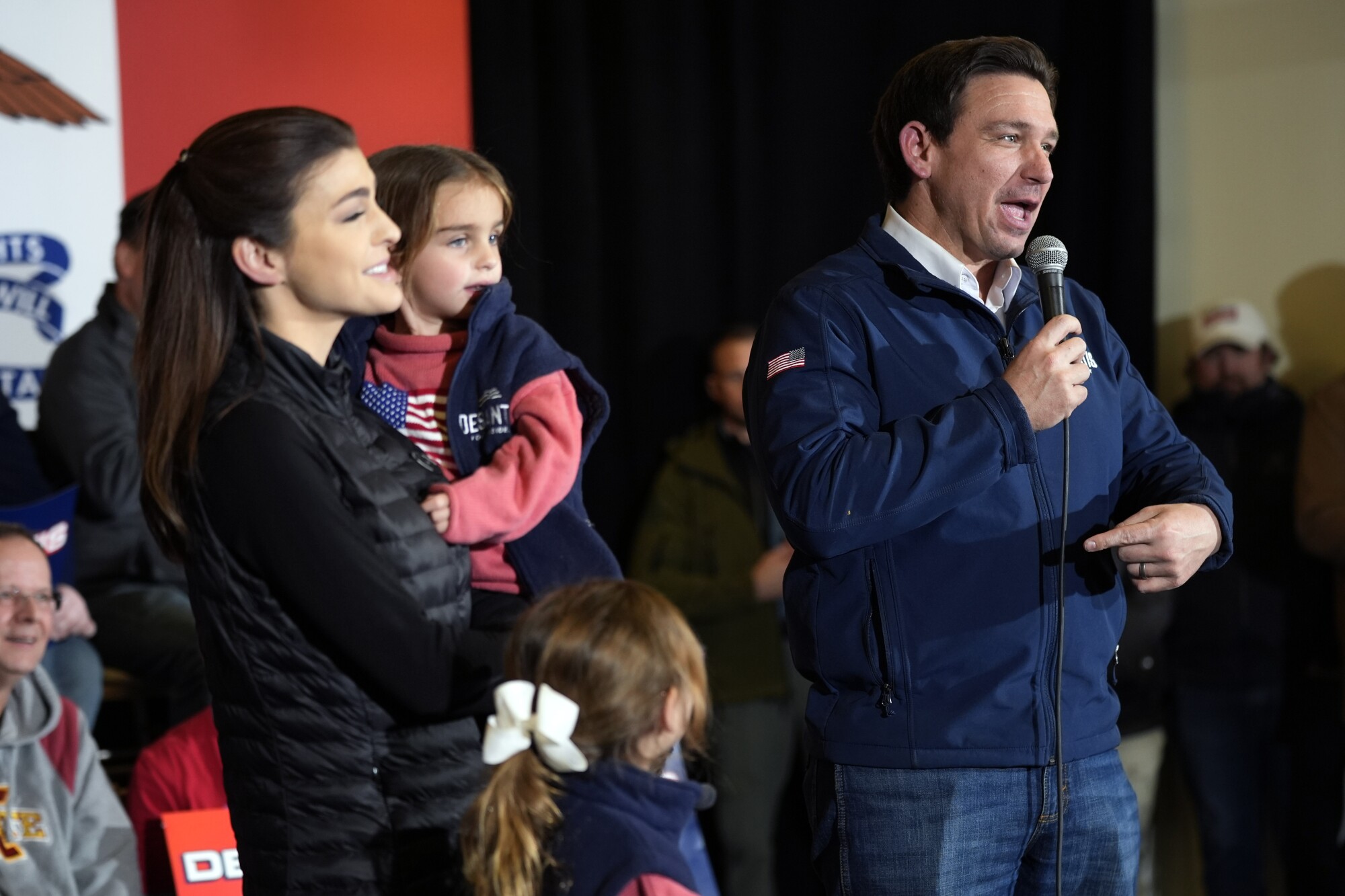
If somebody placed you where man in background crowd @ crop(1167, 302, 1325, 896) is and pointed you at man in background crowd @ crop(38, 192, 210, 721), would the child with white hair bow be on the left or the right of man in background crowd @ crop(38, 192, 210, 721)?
left

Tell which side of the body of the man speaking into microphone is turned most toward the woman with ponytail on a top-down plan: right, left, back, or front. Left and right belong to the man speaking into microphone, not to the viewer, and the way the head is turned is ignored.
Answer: right

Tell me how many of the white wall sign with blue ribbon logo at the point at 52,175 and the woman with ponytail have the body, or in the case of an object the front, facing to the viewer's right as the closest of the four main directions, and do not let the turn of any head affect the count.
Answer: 1

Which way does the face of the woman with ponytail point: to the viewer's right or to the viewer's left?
to the viewer's right

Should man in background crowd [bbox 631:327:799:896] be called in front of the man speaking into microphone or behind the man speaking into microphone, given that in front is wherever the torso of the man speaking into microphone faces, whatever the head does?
behind

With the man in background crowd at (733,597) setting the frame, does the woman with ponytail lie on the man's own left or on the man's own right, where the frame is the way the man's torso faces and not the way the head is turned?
on the man's own right

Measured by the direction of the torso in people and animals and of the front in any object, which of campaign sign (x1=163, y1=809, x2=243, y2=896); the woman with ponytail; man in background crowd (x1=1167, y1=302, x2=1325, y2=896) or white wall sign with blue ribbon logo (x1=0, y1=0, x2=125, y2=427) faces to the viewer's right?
the woman with ponytail

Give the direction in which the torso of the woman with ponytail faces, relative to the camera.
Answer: to the viewer's right

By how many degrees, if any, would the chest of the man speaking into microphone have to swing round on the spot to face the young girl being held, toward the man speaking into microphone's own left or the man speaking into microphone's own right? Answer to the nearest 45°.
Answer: approximately 135° to the man speaking into microphone's own right

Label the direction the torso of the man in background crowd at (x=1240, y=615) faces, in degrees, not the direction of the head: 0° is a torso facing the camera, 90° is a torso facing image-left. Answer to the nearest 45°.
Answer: approximately 0°
